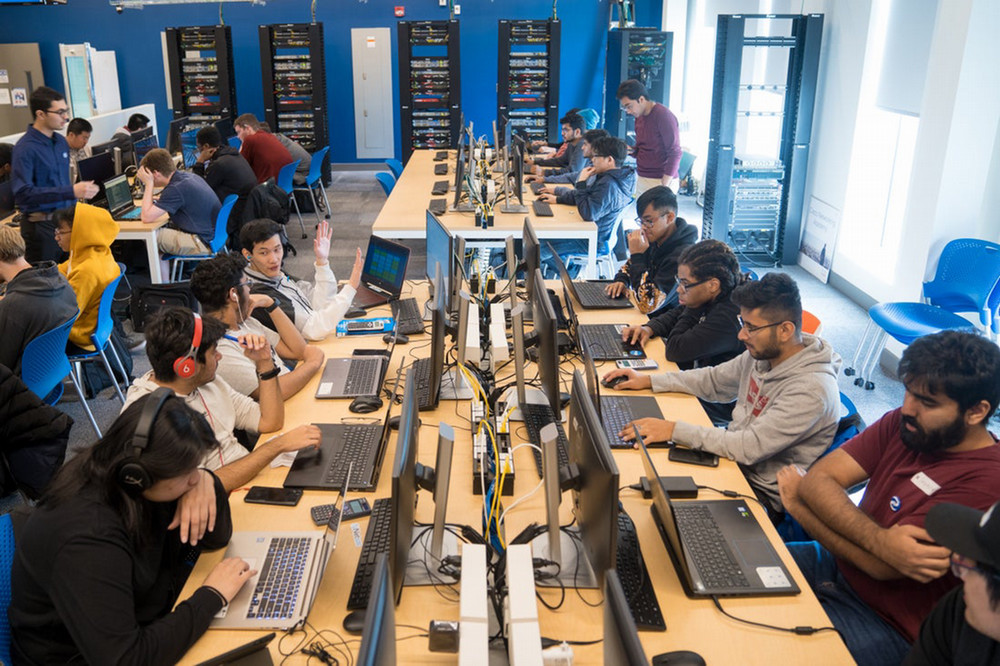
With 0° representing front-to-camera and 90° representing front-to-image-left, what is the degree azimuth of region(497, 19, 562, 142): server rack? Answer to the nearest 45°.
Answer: approximately 0°

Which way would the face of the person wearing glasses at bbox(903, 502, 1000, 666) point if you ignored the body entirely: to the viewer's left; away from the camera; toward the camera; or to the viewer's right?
to the viewer's left

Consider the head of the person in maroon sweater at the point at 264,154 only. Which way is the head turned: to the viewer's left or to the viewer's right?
to the viewer's left

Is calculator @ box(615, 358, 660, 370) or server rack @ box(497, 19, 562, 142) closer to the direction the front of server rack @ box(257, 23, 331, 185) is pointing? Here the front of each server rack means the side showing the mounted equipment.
the calculator

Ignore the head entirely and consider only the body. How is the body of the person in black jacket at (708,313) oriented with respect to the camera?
to the viewer's left

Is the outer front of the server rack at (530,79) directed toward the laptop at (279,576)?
yes

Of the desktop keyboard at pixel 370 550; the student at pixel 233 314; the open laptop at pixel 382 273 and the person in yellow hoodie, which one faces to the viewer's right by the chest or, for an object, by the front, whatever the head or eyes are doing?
the student

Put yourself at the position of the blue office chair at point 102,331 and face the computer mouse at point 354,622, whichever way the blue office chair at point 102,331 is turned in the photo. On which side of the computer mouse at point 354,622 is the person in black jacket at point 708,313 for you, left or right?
left

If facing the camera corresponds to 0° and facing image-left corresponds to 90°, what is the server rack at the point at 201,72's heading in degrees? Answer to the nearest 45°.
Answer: approximately 0°

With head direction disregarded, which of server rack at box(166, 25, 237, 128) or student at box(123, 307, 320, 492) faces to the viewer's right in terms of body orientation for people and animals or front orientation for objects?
the student

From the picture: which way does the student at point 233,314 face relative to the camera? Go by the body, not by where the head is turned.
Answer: to the viewer's right

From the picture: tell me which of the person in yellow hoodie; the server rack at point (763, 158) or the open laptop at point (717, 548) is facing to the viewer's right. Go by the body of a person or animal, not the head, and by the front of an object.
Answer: the open laptop
